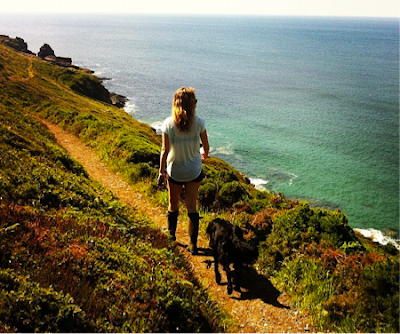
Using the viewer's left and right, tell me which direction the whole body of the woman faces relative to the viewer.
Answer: facing away from the viewer
